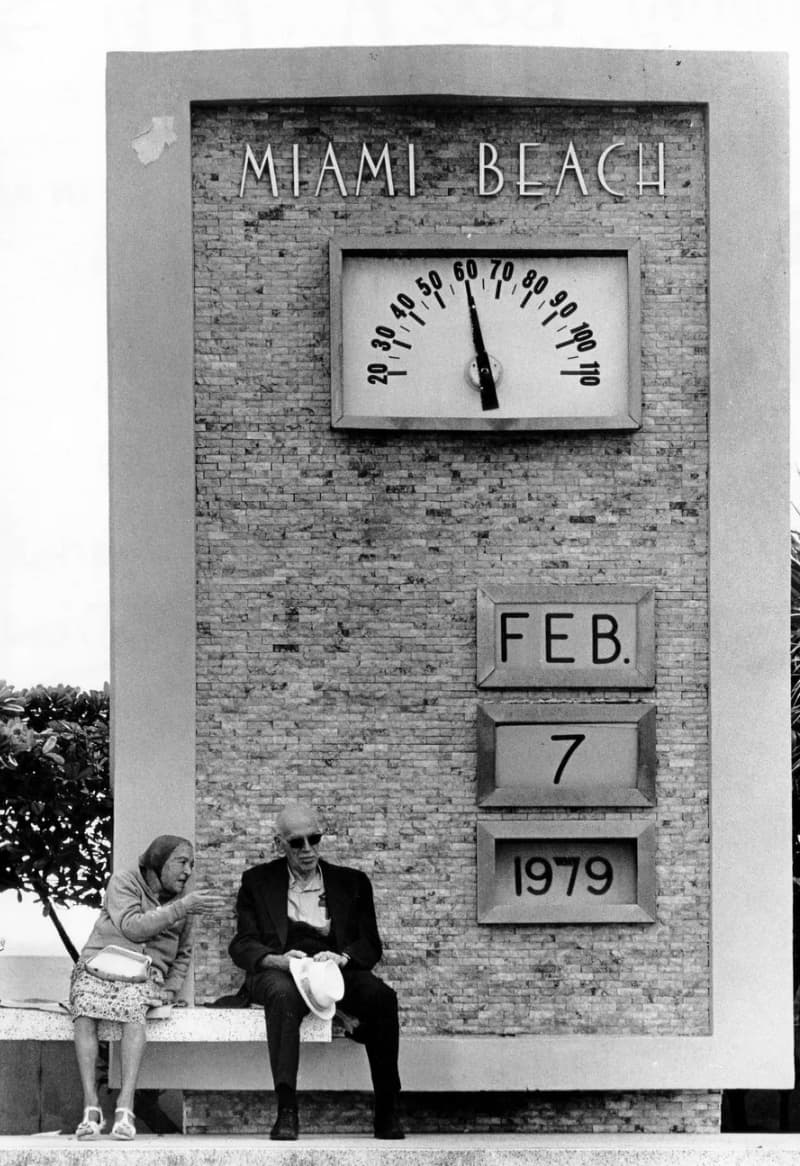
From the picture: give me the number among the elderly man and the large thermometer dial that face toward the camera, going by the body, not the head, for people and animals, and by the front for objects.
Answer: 2

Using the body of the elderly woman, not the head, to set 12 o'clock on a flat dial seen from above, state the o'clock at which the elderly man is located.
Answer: The elderly man is roughly at 10 o'clock from the elderly woman.

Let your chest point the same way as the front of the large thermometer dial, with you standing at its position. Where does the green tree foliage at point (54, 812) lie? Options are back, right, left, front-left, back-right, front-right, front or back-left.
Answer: back-right

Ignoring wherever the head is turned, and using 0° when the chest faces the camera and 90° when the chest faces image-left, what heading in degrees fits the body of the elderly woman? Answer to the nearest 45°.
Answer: approximately 315°

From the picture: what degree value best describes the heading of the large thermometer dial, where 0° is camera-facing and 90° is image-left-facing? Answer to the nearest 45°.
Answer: approximately 0°

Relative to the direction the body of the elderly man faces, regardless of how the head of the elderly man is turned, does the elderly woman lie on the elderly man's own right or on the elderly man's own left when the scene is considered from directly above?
on the elderly man's own right
